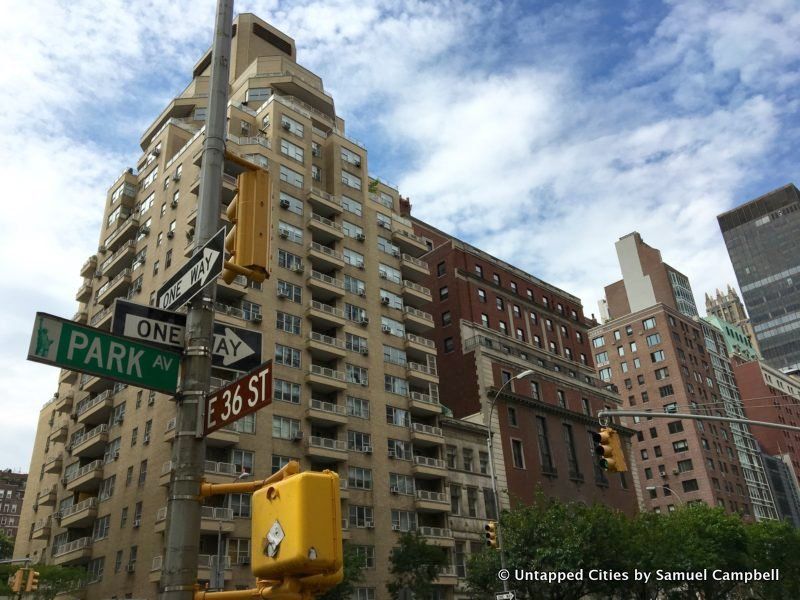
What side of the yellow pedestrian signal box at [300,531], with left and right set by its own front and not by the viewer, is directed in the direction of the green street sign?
left

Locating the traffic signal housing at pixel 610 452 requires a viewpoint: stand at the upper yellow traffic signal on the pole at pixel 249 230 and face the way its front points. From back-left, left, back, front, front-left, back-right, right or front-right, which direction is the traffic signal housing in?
right

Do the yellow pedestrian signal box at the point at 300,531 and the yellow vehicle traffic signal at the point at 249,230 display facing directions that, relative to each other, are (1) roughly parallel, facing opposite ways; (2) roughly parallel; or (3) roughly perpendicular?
roughly perpendicular

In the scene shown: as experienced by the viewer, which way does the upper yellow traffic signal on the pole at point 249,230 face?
facing away from the viewer and to the left of the viewer
